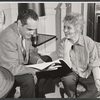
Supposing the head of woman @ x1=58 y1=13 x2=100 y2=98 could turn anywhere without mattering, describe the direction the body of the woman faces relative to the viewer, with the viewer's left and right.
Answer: facing the viewer and to the left of the viewer

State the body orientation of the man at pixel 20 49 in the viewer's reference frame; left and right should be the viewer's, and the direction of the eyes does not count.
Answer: facing the viewer and to the right of the viewer

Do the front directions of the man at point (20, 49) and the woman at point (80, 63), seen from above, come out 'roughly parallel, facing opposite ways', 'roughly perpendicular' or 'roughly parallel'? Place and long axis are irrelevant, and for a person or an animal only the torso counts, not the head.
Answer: roughly perpendicular

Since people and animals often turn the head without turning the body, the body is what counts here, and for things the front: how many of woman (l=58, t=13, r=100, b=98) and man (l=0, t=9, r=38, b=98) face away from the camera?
0

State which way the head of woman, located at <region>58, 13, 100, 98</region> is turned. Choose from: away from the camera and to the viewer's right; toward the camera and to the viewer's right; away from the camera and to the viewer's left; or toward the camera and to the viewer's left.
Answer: toward the camera and to the viewer's left
